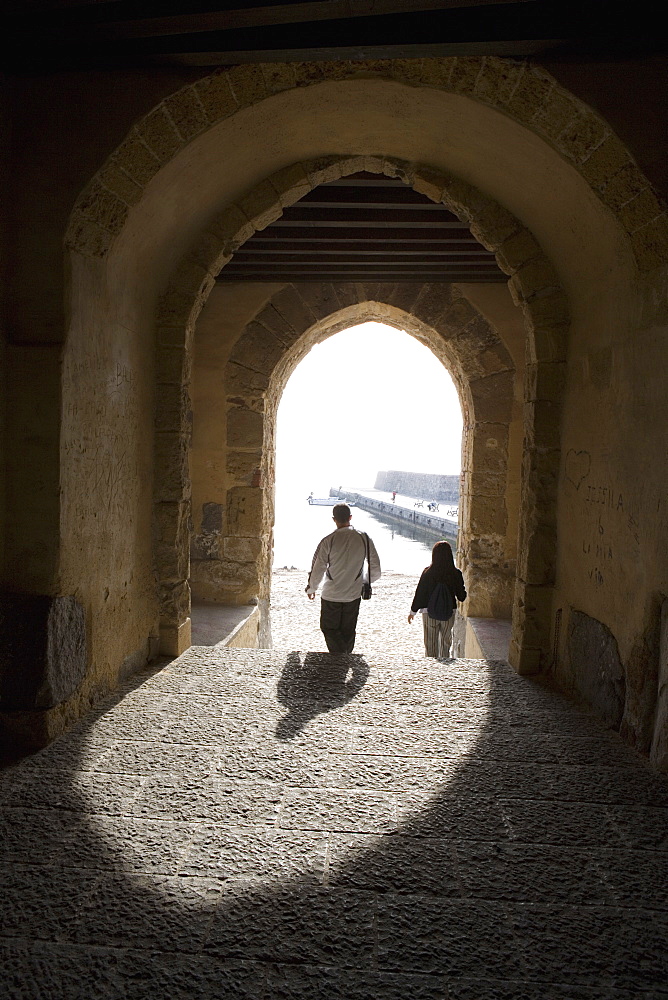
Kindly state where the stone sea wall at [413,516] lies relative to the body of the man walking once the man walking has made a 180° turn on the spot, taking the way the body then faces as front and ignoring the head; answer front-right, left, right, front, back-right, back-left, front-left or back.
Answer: back

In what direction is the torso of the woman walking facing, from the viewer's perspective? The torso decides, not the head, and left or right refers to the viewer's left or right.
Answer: facing away from the viewer

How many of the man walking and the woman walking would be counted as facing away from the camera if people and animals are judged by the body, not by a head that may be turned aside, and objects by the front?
2

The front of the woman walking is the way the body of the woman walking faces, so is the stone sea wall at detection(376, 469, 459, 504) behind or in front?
in front

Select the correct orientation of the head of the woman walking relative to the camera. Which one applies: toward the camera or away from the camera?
away from the camera

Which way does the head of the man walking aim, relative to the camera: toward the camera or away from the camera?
away from the camera

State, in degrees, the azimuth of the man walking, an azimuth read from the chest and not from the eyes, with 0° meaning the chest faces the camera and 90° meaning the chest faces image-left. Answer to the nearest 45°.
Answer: approximately 180°

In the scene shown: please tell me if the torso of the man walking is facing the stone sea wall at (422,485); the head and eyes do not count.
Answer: yes

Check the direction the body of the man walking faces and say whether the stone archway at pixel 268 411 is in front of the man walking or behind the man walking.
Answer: in front
